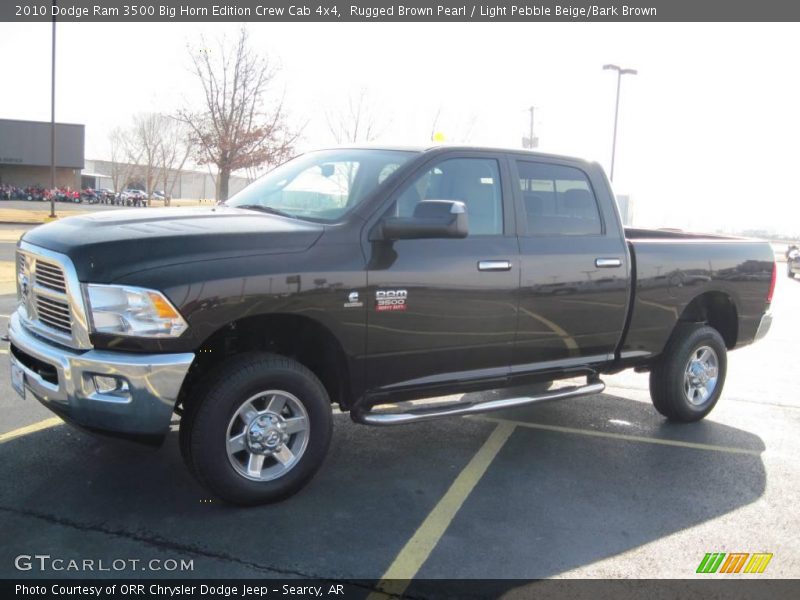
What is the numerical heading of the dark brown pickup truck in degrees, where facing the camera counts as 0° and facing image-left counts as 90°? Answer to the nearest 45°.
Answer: approximately 45°
